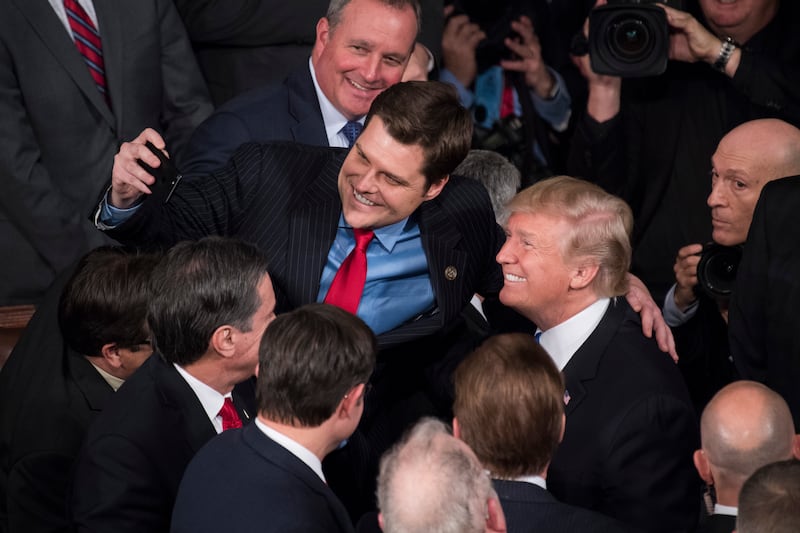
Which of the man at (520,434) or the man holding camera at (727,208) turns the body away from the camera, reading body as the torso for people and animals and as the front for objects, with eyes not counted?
the man

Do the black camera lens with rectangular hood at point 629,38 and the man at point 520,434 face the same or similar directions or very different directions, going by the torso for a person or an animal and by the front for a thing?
very different directions

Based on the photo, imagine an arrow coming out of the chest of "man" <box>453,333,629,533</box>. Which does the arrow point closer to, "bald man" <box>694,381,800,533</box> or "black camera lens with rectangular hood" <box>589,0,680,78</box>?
the black camera lens with rectangular hood

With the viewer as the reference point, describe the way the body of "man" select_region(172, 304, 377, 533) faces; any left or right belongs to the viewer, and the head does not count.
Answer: facing away from the viewer and to the right of the viewer

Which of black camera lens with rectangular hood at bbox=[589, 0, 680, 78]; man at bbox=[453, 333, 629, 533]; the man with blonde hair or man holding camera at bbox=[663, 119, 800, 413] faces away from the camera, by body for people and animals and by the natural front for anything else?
the man

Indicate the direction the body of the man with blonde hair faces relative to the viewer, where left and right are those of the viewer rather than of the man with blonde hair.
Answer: facing to the left of the viewer

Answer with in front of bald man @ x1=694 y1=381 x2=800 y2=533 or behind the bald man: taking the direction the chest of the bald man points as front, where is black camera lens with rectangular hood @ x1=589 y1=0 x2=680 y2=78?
in front

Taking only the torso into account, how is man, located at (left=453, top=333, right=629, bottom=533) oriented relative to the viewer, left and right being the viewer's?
facing away from the viewer

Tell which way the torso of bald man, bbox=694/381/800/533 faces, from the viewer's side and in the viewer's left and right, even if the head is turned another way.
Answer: facing away from the viewer

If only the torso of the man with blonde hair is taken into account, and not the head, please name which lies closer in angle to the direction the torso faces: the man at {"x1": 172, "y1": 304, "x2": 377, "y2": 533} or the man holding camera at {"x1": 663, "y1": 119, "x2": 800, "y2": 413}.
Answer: the man

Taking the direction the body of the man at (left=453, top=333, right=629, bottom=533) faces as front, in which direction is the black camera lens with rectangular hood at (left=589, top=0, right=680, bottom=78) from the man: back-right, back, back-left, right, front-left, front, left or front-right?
front

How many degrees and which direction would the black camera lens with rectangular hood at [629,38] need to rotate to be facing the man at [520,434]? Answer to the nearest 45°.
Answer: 0° — it already faces them

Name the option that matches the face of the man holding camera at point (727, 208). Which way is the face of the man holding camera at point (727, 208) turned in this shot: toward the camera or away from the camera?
toward the camera

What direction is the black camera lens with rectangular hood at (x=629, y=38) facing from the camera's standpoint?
toward the camera

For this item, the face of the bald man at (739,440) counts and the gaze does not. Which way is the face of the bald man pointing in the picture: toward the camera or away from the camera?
away from the camera
